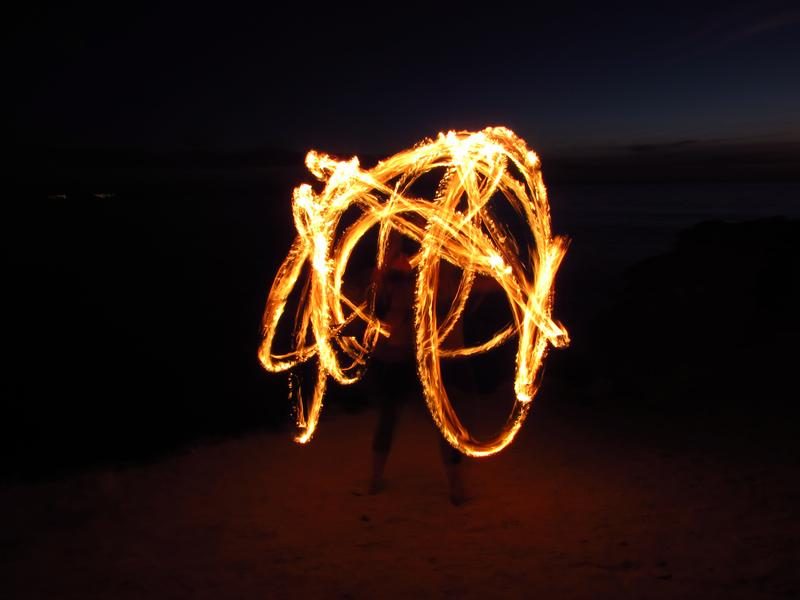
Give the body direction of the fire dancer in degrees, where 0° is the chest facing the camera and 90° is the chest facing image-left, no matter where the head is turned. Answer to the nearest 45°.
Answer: approximately 0°
